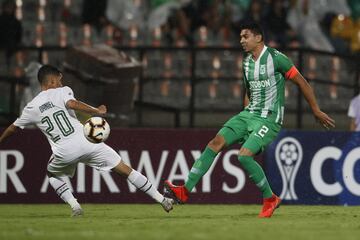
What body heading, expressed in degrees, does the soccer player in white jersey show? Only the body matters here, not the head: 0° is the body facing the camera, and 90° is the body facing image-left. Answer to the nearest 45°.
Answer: approximately 180°

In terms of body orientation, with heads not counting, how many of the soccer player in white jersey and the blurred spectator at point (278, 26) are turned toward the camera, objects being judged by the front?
1

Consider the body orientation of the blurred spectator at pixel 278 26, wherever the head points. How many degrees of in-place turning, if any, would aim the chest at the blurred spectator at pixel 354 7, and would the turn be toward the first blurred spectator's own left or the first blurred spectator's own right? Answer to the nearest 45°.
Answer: approximately 135° to the first blurred spectator's own left

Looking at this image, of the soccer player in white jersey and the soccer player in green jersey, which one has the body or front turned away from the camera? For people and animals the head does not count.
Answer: the soccer player in white jersey

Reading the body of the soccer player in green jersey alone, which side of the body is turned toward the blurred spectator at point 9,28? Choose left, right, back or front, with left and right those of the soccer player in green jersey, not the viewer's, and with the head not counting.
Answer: right

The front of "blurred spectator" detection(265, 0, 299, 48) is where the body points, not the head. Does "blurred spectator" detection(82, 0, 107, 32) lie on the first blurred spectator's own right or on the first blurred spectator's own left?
on the first blurred spectator's own right

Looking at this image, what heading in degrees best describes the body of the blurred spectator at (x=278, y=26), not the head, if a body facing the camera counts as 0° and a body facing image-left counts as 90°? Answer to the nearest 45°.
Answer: approximately 0°

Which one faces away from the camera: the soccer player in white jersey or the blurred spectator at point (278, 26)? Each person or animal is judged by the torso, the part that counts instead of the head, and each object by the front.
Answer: the soccer player in white jersey

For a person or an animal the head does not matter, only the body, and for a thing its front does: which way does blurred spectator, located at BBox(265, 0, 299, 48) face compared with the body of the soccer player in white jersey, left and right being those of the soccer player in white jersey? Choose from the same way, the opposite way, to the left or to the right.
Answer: the opposite way

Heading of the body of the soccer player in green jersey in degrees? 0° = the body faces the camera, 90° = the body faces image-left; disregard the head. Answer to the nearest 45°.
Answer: approximately 45°
